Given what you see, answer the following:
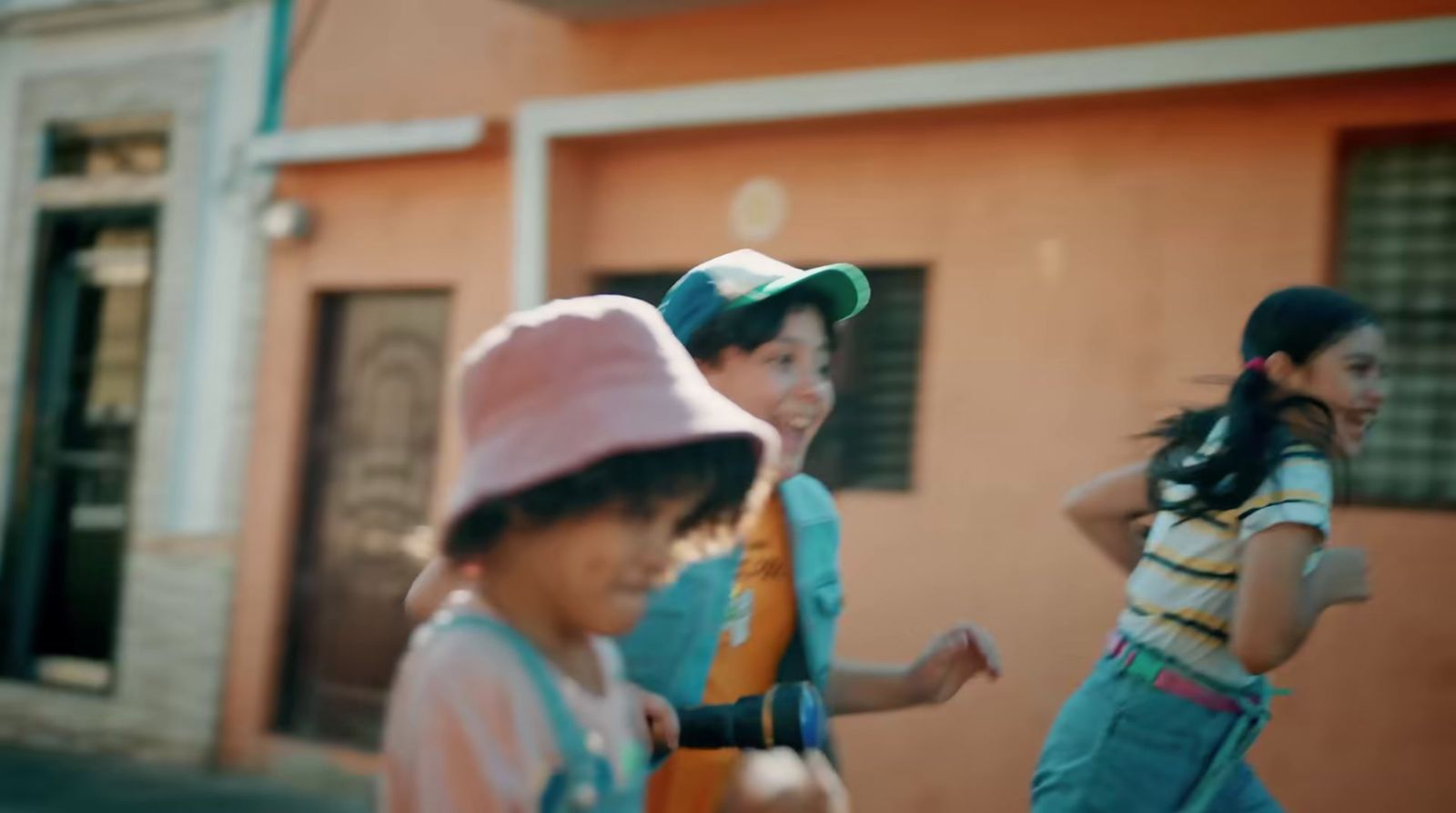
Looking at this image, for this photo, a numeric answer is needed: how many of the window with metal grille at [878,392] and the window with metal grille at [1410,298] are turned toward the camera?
2

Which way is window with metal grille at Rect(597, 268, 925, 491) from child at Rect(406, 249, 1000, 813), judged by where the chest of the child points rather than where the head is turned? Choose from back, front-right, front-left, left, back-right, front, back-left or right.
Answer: back-left

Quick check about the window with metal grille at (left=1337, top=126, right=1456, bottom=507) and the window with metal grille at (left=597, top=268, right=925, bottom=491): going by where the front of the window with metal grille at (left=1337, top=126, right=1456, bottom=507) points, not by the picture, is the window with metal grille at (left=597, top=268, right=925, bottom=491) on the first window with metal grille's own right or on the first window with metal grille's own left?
on the first window with metal grille's own right

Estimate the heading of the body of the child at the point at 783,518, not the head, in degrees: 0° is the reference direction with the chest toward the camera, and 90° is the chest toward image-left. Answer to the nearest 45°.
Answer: approximately 315°

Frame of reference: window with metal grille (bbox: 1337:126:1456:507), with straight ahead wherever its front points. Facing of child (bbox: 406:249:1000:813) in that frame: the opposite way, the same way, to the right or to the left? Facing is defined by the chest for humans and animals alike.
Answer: to the left

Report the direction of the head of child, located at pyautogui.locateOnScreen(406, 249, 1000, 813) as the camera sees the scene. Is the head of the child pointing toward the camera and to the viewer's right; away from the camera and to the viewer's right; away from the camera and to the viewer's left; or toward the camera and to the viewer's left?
toward the camera and to the viewer's right

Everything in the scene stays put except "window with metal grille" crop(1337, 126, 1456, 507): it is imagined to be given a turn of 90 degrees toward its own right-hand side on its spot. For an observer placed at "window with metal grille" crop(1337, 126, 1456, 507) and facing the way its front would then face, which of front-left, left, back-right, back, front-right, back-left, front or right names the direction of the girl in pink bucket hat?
left

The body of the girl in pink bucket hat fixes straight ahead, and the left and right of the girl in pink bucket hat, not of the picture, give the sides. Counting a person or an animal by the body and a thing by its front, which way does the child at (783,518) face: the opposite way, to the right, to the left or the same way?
the same way

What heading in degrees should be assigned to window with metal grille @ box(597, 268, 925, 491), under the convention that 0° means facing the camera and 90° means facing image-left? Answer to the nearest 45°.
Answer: approximately 0°

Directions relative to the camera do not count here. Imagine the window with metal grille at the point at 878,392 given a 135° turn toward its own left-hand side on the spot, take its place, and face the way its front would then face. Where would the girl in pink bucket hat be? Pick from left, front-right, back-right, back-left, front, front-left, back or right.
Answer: back-right

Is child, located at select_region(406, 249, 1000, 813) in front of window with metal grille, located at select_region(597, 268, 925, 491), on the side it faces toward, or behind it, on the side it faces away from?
in front

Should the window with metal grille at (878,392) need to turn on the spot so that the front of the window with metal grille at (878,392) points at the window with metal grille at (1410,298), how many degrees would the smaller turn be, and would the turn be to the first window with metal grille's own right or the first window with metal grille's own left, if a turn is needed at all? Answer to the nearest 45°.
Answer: approximately 45° to the first window with metal grille's own left

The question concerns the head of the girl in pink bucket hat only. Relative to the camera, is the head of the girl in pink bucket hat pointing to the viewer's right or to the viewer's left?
to the viewer's right

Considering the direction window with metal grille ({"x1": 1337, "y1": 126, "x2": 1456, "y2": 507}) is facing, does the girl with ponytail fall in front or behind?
in front

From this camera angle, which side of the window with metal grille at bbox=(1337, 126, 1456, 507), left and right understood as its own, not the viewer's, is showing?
front

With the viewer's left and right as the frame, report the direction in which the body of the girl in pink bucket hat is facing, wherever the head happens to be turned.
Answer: facing the viewer and to the right of the viewer
